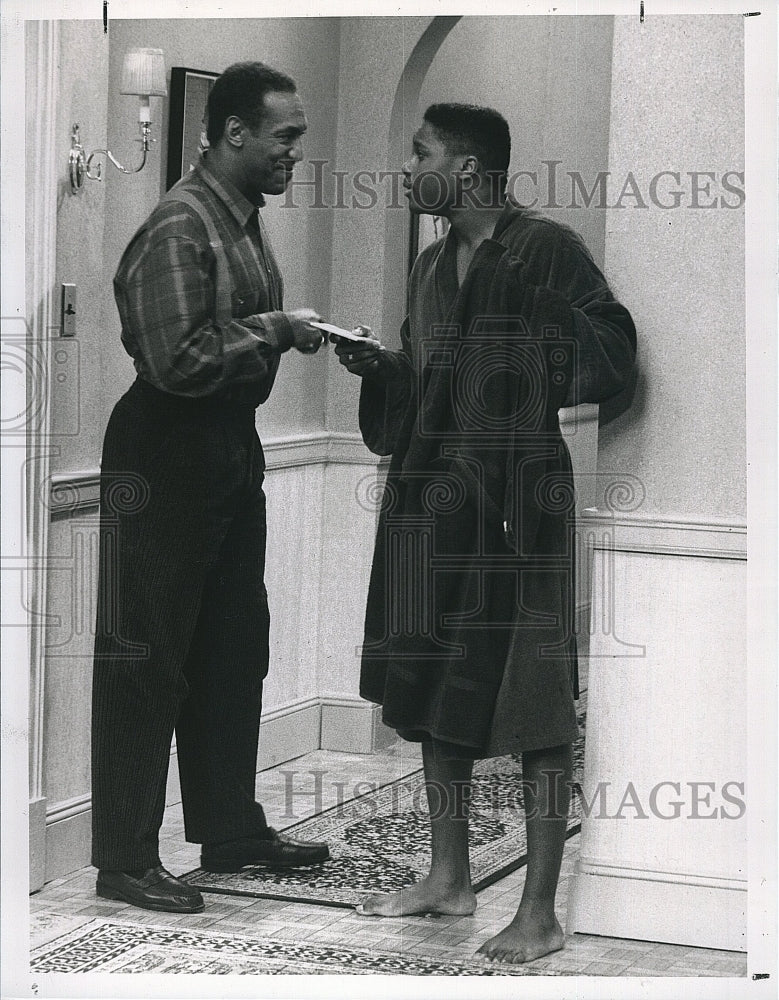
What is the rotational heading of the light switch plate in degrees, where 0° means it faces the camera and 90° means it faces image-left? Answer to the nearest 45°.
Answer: approximately 315°

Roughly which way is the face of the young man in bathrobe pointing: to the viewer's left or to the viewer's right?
to the viewer's left

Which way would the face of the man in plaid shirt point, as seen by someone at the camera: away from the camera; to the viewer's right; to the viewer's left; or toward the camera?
to the viewer's right

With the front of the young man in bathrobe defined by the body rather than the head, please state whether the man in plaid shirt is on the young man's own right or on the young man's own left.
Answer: on the young man's own right

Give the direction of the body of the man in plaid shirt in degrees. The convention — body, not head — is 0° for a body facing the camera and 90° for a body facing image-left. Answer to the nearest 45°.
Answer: approximately 270°

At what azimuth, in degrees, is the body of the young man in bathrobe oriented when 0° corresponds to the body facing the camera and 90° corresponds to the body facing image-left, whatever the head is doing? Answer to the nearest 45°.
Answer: approximately 45°

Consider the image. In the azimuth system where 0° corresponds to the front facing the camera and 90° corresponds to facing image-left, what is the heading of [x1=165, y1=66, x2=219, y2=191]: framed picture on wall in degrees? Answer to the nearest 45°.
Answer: approximately 315°

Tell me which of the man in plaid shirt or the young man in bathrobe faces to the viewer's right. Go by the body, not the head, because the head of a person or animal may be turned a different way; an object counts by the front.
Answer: the man in plaid shirt

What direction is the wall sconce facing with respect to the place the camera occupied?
facing to the right of the viewer

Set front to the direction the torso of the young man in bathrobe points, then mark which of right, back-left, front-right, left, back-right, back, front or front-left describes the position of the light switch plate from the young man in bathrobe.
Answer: front-right
